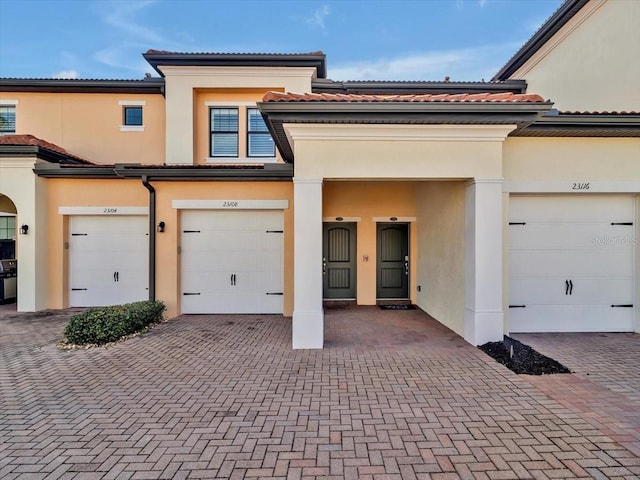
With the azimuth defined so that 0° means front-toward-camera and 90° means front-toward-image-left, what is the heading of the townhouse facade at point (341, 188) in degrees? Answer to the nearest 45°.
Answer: approximately 0°

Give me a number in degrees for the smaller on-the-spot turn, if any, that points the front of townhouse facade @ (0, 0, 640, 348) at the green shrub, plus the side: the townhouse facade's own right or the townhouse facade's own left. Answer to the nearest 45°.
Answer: approximately 45° to the townhouse facade's own right
